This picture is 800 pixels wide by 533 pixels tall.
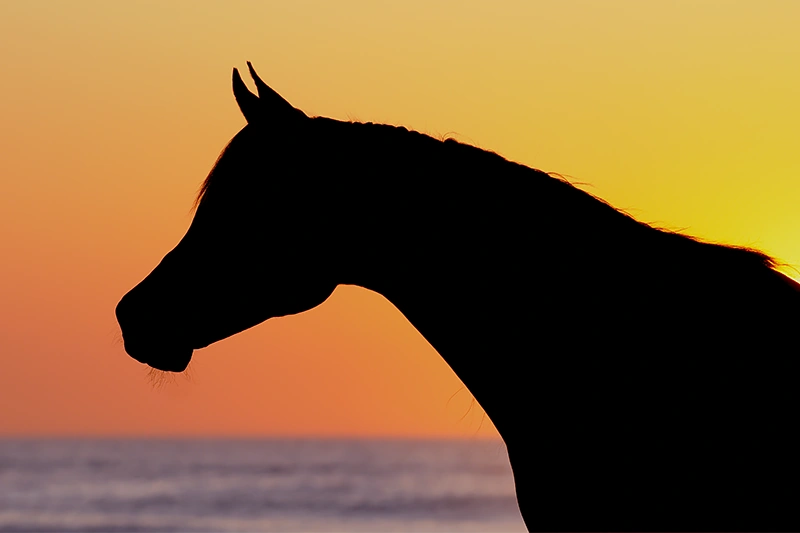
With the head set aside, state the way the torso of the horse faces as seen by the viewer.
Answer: to the viewer's left
